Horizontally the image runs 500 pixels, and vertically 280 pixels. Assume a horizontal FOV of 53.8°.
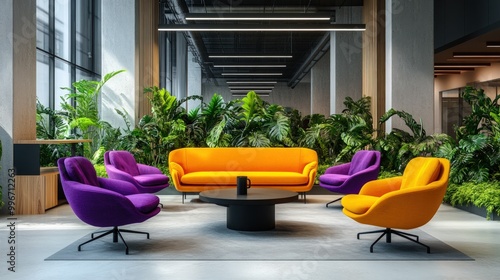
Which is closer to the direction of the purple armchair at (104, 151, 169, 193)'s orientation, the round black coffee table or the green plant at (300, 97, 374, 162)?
the round black coffee table

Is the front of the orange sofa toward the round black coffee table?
yes

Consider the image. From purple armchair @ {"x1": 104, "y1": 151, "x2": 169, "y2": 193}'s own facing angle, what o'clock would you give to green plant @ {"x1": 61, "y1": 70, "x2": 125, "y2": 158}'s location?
The green plant is roughly at 7 o'clock from the purple armchair.

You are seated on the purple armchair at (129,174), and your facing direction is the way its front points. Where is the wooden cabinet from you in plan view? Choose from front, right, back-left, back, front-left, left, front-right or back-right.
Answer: back-right

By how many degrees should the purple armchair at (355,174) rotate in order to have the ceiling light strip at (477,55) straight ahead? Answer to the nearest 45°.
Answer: approximately 180°

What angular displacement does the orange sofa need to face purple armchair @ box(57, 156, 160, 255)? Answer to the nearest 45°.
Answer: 0° — it already faces it

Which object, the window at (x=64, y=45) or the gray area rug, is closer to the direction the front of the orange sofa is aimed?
the gray area rug

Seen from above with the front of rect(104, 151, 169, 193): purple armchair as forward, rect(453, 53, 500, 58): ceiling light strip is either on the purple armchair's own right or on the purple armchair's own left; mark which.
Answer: on the purple armchair's own left

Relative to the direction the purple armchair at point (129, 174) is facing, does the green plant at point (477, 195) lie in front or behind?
in front

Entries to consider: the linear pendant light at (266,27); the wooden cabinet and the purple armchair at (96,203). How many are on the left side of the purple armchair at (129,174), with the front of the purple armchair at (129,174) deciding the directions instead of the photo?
1

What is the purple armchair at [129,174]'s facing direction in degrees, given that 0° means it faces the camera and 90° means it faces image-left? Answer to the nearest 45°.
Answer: approximately 315°

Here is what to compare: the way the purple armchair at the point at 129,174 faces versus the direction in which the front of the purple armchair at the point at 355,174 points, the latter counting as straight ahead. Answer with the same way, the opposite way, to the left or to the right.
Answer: to the left

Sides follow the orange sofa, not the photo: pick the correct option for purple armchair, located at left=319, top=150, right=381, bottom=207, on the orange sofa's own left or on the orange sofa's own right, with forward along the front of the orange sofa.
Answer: on the orange sofa's own left

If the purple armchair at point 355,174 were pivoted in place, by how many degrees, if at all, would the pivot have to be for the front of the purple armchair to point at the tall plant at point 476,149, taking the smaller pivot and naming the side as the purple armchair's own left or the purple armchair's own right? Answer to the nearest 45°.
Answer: approximately 135° to the purple armchair's own left

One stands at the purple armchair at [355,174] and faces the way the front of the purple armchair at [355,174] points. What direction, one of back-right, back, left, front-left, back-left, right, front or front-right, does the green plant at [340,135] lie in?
back-right

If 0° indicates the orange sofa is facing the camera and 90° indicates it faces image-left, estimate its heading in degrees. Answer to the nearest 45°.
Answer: approximately 0°
